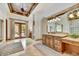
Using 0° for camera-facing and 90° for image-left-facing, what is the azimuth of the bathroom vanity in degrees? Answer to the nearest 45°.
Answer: approximately 45°

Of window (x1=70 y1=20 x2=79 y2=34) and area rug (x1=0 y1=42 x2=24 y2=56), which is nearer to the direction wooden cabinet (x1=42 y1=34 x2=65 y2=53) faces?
the area rug
